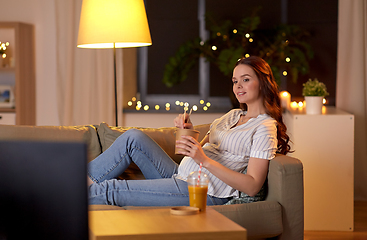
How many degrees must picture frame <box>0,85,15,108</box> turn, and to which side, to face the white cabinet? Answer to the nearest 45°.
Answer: approximately 45° to its left

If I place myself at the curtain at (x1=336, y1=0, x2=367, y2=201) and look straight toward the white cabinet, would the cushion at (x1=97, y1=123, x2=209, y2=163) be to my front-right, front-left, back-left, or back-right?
front-right

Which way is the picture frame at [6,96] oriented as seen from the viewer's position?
toward the camera

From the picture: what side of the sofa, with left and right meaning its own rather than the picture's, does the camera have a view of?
front

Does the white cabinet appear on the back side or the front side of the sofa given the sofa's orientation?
on the back side

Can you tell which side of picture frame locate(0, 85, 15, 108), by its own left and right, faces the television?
front

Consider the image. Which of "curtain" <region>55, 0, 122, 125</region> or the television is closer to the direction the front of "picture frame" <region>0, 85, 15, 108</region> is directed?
the television

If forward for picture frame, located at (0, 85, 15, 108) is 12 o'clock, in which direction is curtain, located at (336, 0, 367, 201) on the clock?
The curtain is roughly at 10 o'clock from the picture frame.

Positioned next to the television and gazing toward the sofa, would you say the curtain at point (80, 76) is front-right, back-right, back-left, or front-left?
front-left

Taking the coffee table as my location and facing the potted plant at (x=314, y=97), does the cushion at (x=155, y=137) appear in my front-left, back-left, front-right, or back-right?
front-left

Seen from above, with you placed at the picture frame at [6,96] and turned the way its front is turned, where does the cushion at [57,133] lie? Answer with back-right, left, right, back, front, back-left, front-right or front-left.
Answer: front
